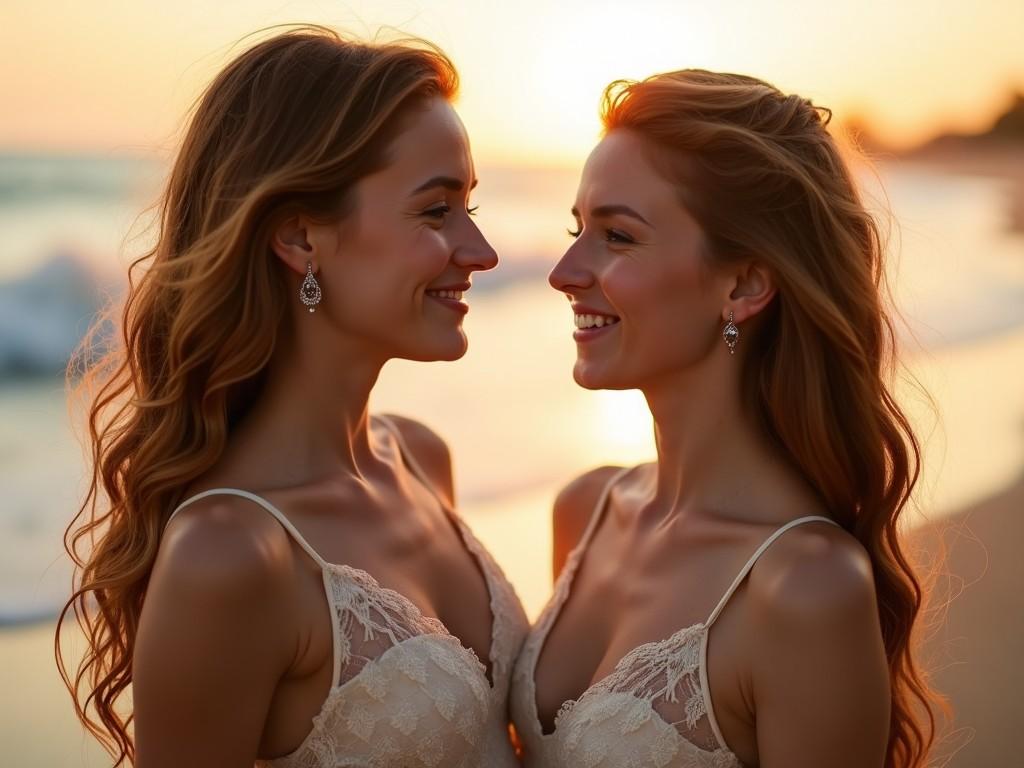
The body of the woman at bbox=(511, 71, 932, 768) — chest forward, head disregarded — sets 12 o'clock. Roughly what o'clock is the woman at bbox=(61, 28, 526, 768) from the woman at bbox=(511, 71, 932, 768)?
the woman at bbox=(61, 28, 526, 768) is roughly at 1 o'clock from the woman at bbox=(511, 71, 932, 768).

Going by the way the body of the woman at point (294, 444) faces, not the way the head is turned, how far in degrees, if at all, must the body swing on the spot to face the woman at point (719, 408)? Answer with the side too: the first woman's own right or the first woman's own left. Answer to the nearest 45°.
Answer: approximately 45° to the first woman's own left

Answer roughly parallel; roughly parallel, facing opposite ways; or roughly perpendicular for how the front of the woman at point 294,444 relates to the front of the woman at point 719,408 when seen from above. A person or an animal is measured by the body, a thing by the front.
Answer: roughly perpendicular

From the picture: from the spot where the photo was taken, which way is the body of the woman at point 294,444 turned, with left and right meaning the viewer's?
facing the viewer and to the right of the viewer

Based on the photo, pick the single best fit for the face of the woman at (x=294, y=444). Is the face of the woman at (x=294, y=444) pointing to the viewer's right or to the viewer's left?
to the viewer's right

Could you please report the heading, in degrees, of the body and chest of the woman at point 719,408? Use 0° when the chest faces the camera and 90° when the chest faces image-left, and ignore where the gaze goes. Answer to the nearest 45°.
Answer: approximately 45°

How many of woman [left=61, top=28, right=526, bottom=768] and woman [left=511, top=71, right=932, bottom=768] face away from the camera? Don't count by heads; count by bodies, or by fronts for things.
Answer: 0
